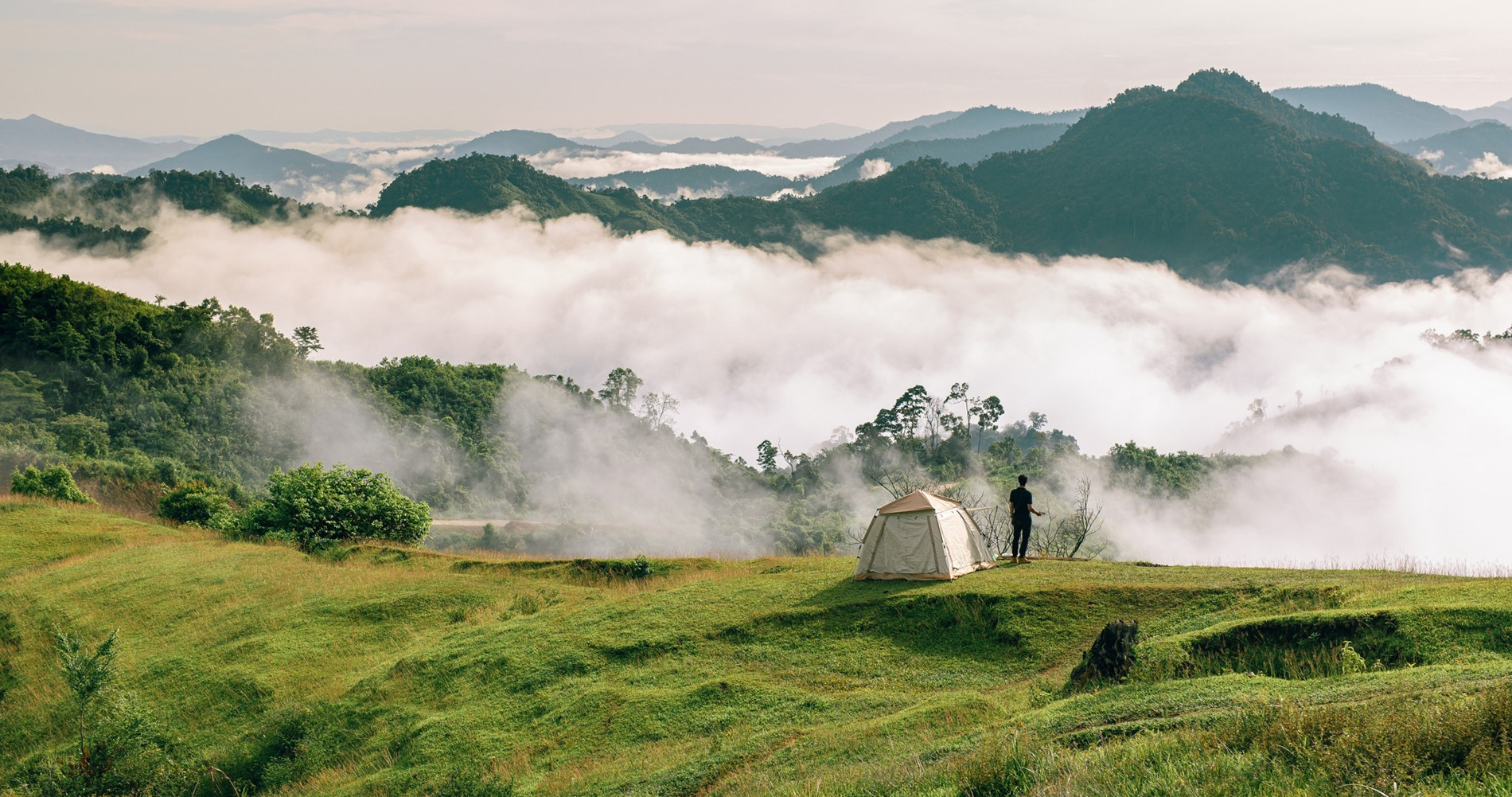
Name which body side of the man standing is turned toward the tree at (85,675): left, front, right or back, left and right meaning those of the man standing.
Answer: back

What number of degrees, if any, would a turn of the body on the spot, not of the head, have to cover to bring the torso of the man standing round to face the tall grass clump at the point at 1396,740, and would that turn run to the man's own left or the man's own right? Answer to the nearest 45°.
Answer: approximately 135° to the man's own right

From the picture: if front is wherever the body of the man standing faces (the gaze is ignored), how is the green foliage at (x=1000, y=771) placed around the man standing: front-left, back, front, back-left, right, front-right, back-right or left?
back-right

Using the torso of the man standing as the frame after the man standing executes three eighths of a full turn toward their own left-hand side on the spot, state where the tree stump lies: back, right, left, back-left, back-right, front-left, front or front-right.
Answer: left

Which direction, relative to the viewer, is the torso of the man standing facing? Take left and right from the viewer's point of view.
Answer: facing away from the viewer and to the right of the viewer

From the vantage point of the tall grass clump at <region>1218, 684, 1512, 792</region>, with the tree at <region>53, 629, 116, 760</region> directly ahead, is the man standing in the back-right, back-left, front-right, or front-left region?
front-right

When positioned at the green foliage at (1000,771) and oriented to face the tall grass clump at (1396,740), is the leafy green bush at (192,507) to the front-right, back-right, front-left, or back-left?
back-left

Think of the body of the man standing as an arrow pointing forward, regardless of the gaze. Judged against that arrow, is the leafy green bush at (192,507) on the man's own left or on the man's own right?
on the man's own left
